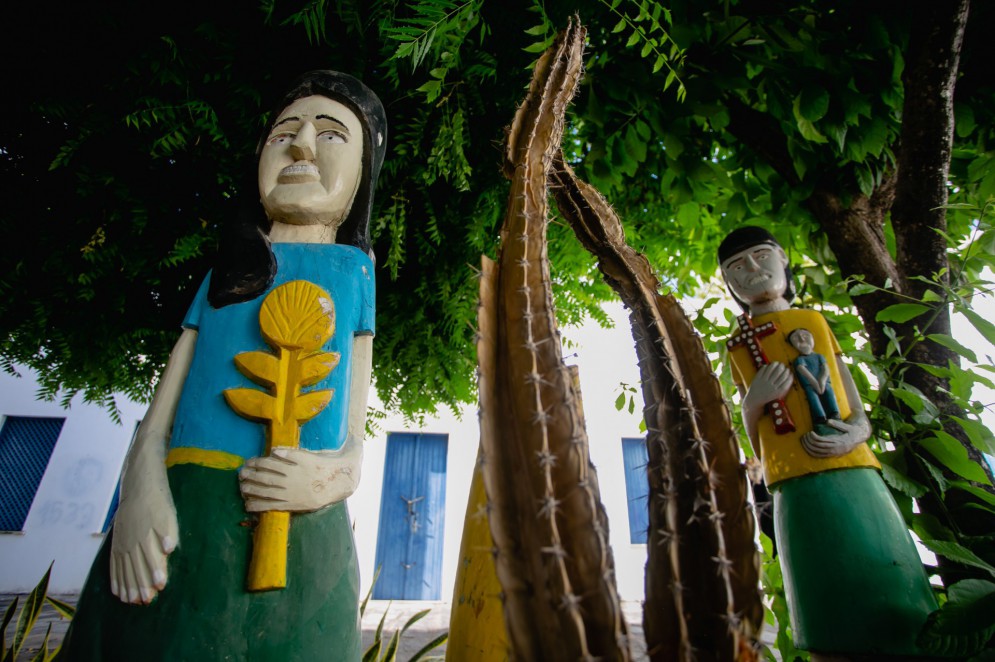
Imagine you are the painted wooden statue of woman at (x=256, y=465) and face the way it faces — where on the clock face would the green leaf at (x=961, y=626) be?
The green leaf is roughly at 10 o'clock from the painted wooden statue of woman.

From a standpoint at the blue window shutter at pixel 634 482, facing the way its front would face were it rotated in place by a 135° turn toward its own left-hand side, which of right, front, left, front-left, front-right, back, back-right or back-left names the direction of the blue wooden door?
back-left

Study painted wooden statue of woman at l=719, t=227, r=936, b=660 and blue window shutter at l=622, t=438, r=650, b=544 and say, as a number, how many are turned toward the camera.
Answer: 2

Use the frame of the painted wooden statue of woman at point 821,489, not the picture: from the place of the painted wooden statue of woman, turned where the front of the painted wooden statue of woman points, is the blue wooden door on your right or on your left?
on your right

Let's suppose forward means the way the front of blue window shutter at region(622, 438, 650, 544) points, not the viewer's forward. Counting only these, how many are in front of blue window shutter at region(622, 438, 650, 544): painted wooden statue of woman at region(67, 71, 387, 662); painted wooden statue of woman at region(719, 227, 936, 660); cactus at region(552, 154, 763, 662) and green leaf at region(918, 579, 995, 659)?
4

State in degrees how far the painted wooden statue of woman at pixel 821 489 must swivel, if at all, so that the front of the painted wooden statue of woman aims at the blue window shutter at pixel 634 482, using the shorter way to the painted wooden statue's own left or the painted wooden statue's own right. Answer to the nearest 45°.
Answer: approximately 135° to the painted wooden statue's own right

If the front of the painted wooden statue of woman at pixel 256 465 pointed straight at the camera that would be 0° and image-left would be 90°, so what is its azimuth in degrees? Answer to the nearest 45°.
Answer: approximately 0°

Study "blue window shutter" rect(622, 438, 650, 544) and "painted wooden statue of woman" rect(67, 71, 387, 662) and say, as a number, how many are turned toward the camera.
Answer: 2

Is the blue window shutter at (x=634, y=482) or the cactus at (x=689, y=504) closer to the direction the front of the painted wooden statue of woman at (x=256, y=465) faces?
the cactus
